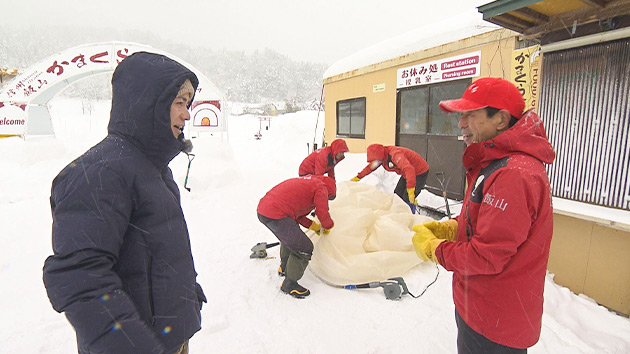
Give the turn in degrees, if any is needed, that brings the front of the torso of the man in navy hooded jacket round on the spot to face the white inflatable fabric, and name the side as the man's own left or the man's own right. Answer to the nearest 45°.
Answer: approximately 45° to the man's own left

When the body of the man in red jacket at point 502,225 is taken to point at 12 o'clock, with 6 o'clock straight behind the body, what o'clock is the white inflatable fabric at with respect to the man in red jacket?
The white inflatable fabric is roughly at 2 o'clock from the man in red jacket.

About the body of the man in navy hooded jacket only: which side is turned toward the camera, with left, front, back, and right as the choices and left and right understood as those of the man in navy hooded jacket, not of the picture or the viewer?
right

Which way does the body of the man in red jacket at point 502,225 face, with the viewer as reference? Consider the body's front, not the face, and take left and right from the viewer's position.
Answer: facing to the left of the viewer

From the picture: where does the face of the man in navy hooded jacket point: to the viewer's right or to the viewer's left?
to the viewer's right

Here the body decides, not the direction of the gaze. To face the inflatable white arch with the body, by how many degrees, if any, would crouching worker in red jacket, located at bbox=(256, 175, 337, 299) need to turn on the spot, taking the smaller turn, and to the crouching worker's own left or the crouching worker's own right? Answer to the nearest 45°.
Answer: approximately 135° to the crouching worker's own left

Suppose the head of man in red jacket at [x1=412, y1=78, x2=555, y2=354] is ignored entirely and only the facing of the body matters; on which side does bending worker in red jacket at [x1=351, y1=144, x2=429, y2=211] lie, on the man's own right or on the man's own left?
on the man's own right
